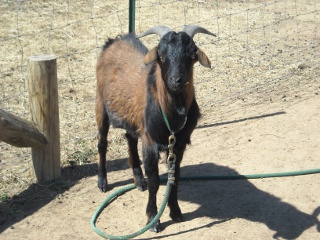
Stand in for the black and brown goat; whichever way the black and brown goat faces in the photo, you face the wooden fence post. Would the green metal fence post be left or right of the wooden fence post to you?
right

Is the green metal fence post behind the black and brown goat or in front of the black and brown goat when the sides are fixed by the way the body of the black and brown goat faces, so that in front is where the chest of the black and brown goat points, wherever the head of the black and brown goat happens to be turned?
behind

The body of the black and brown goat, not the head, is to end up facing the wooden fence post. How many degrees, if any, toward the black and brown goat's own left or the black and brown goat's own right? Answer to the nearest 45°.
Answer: approximately 180°

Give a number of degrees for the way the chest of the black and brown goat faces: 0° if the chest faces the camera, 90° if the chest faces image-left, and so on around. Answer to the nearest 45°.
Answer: approximately 315°
